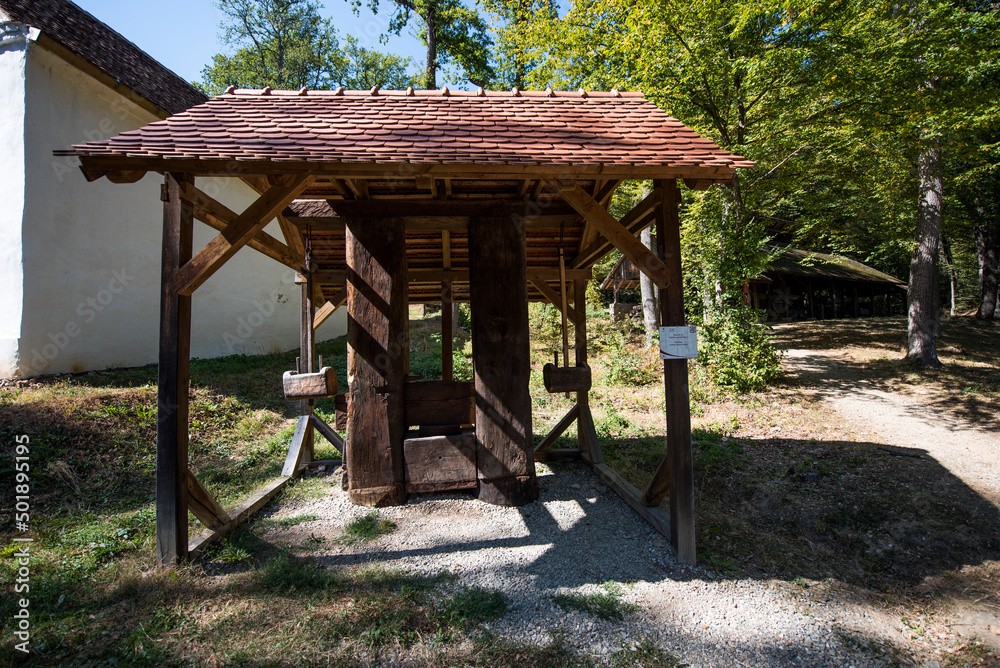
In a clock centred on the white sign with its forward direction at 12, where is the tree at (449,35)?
The tree is roughly at 5 o'clock from the white sign.

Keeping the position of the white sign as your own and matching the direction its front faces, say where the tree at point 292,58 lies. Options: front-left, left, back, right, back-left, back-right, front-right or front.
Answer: back-right

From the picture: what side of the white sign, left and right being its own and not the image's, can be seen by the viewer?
front

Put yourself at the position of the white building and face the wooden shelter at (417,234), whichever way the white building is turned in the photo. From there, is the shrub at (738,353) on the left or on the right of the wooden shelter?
left

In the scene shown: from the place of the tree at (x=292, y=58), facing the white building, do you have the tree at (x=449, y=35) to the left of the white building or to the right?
left

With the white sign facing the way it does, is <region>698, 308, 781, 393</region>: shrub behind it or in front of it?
behind

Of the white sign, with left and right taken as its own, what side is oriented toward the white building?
right

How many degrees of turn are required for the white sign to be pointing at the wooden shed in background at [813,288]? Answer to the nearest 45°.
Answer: approximately 180°
